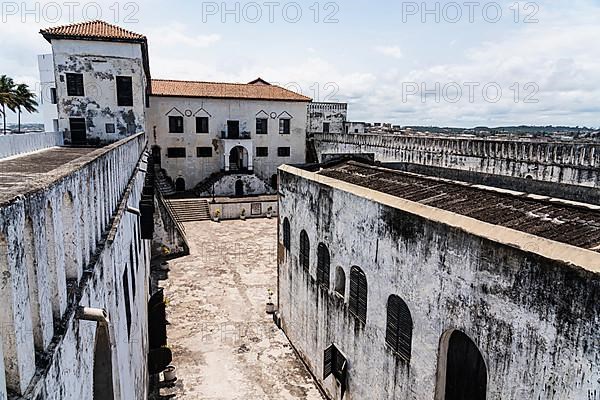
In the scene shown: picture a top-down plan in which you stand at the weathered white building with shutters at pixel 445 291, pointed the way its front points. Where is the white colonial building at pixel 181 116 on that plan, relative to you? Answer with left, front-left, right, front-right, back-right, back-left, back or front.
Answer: right

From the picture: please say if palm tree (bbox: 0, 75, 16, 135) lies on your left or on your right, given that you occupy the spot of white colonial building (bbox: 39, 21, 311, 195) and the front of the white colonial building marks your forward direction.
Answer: on your right

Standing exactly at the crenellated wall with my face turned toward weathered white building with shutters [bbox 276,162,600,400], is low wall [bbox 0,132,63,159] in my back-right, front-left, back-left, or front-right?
front-right

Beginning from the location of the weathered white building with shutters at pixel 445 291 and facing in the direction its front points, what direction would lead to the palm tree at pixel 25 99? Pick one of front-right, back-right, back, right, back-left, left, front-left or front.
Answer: right

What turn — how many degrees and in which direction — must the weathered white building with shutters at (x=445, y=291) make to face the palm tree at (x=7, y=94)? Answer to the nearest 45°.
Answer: approximately 90° to its right

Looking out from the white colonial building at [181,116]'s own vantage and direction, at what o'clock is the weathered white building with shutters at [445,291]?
The weathered white building with shutters is roughly at 12 o'clock from the white colonial building.

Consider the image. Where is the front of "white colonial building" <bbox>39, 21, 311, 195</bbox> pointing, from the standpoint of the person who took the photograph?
facing the viewer

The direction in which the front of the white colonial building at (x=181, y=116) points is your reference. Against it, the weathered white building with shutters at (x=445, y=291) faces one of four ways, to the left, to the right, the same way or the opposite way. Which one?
to the right

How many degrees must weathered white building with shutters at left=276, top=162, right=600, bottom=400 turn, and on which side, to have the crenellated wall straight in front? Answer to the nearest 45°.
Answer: approximately 135° to its right

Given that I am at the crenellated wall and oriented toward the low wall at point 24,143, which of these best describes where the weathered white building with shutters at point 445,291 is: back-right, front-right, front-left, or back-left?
front-left

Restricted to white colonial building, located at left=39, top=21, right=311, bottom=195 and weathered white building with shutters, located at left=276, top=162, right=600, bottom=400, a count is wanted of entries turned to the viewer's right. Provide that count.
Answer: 0

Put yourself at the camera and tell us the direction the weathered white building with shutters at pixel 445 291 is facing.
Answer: facing the viewer and to the left of the viewer
